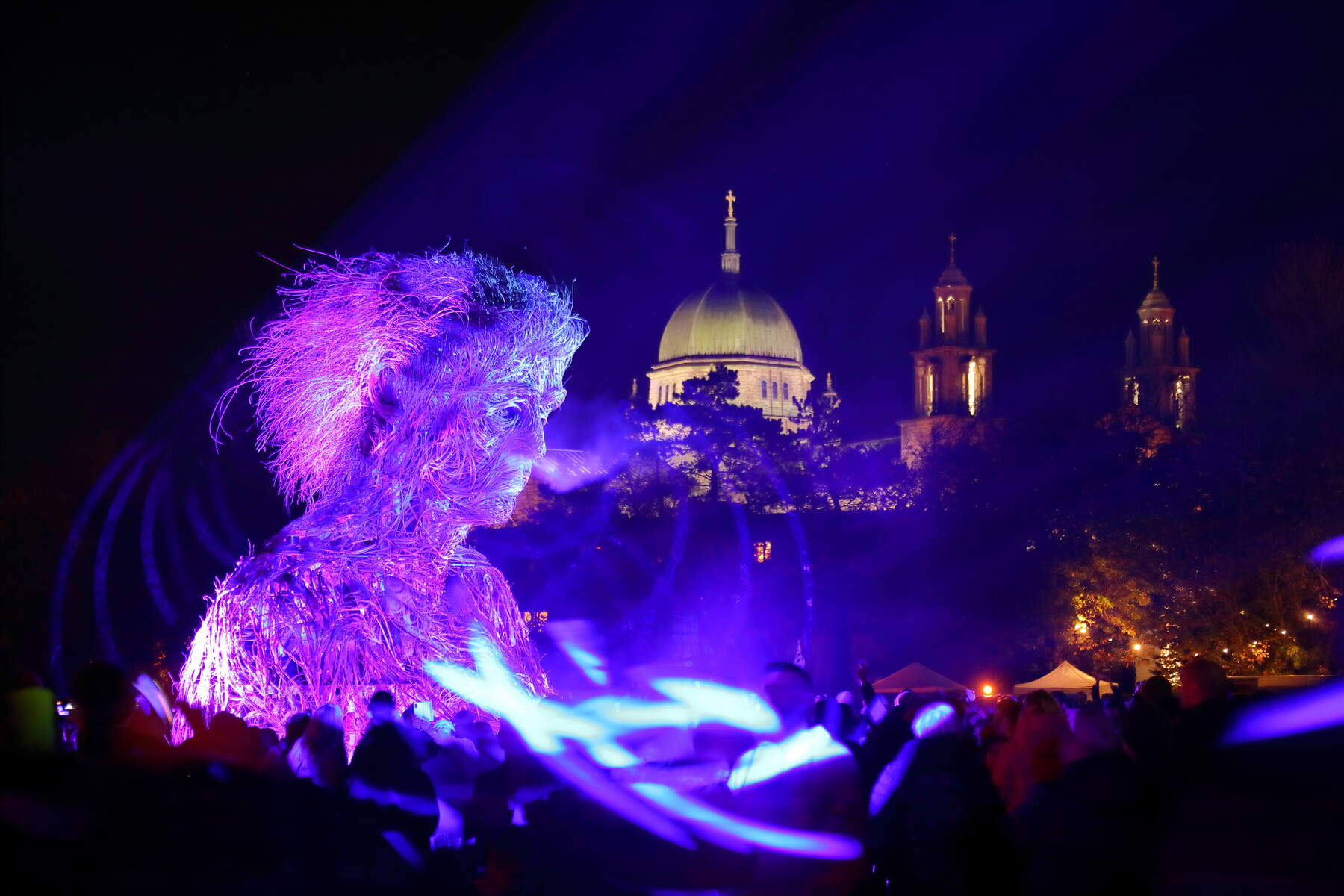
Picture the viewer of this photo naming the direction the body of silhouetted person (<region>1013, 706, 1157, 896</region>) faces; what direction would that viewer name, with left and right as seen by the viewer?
facing away from the viewer

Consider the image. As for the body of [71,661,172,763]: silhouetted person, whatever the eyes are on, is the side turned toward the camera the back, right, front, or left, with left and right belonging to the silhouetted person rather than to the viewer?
back

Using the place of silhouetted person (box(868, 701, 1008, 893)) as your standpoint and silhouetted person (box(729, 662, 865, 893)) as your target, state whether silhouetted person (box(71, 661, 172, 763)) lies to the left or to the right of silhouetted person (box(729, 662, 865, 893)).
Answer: right

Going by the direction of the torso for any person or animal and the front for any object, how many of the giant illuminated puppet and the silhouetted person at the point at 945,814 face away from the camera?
1

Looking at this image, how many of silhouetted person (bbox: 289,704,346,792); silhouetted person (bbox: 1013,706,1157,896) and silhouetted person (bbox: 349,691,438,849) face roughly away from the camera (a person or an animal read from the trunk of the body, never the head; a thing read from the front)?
3

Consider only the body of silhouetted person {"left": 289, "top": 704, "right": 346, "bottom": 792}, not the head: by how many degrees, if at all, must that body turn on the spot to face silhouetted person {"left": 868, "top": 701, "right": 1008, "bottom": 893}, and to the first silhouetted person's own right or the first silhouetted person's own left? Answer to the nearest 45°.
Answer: approximately 135° to the first silhouetted person's own right

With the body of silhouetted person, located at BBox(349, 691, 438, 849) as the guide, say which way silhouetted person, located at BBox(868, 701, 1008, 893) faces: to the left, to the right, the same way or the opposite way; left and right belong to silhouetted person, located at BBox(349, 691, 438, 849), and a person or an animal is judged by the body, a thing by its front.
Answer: the same way

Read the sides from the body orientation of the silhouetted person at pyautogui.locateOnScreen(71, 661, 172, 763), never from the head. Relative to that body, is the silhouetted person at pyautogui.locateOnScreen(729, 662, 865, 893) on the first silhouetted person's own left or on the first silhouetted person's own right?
on the first silhouetted person's own right

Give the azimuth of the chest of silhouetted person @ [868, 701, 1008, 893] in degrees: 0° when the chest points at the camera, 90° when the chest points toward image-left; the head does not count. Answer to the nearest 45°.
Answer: approximately 180°

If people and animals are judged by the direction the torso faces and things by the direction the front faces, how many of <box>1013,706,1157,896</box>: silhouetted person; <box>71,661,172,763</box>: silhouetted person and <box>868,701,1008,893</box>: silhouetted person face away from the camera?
3

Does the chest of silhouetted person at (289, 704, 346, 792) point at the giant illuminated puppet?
yes

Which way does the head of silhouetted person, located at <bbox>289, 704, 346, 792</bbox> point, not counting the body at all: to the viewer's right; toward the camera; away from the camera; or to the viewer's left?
away from the camera

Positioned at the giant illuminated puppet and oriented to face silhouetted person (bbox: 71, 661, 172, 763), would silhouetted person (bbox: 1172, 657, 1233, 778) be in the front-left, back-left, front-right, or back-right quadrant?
front-left

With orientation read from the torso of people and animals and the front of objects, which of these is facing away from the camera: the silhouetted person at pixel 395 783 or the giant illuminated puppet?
the silhouetted person

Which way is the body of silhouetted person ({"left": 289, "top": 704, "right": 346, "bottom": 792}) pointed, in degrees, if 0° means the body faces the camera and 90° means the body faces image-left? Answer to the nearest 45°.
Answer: approximately 180°

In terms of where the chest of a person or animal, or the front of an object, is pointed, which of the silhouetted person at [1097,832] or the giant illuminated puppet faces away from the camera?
the silhouetted person

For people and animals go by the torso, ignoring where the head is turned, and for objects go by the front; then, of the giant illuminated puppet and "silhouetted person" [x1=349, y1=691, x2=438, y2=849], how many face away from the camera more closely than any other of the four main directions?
1

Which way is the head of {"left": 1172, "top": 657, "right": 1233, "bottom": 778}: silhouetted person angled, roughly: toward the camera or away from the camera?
away from the camera

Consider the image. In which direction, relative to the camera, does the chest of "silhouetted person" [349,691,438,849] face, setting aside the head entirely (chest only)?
away from the camera

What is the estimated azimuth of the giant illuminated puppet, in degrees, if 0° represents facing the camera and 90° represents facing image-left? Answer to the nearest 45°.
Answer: approximately 315°
